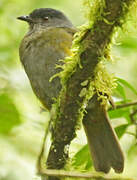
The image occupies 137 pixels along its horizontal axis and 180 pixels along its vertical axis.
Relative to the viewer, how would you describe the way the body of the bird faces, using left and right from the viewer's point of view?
facing to the left of the viewer

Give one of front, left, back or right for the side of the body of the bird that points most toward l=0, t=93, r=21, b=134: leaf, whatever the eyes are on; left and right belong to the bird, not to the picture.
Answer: front
